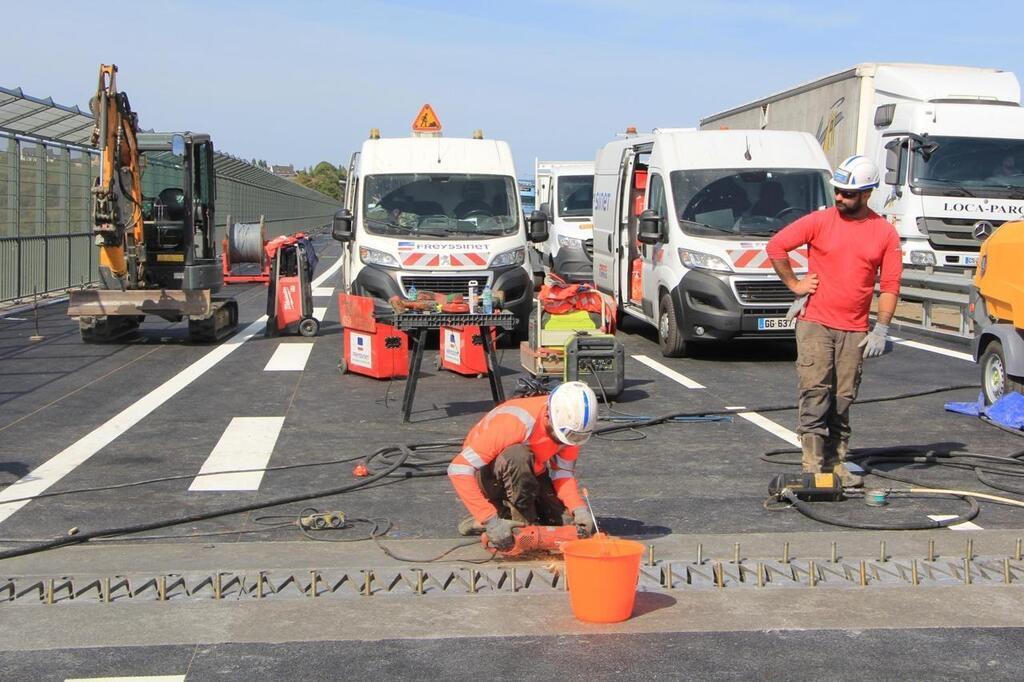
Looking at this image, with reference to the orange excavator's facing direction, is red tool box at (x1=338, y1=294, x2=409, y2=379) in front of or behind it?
in front

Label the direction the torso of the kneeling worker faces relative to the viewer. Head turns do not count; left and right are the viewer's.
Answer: facing the viewer and to the right of the viewer

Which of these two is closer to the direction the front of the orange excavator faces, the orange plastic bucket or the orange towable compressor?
the orange plastic bucket

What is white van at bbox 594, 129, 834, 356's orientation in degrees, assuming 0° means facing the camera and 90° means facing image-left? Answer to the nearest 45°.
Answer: approximately 315°

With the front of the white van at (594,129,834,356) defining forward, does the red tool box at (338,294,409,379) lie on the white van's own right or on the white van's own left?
on the white van's own right

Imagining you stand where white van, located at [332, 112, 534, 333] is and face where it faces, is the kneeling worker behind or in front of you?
in front

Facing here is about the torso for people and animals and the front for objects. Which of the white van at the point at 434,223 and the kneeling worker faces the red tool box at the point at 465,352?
the white van

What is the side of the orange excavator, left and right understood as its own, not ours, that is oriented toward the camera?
front

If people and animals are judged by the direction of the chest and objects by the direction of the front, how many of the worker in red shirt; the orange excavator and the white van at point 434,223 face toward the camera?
3

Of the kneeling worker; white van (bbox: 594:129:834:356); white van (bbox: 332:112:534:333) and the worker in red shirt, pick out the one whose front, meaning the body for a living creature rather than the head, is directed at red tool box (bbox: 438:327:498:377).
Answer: white van (bbox: 332:112:534:333)

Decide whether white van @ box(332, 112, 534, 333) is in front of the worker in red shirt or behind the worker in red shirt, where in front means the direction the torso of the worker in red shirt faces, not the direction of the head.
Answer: behind

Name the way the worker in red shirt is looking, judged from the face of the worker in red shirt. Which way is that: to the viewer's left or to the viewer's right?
to the viewer's left

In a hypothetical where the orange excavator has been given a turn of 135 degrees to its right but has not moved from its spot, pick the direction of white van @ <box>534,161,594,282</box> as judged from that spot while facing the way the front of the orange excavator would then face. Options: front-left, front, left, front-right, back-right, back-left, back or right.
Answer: right

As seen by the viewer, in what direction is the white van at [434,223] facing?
toward the camera

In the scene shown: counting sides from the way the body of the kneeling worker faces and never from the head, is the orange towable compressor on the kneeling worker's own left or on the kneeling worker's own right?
on the kneeling worker's own left

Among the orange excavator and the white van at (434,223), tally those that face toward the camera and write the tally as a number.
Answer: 2
